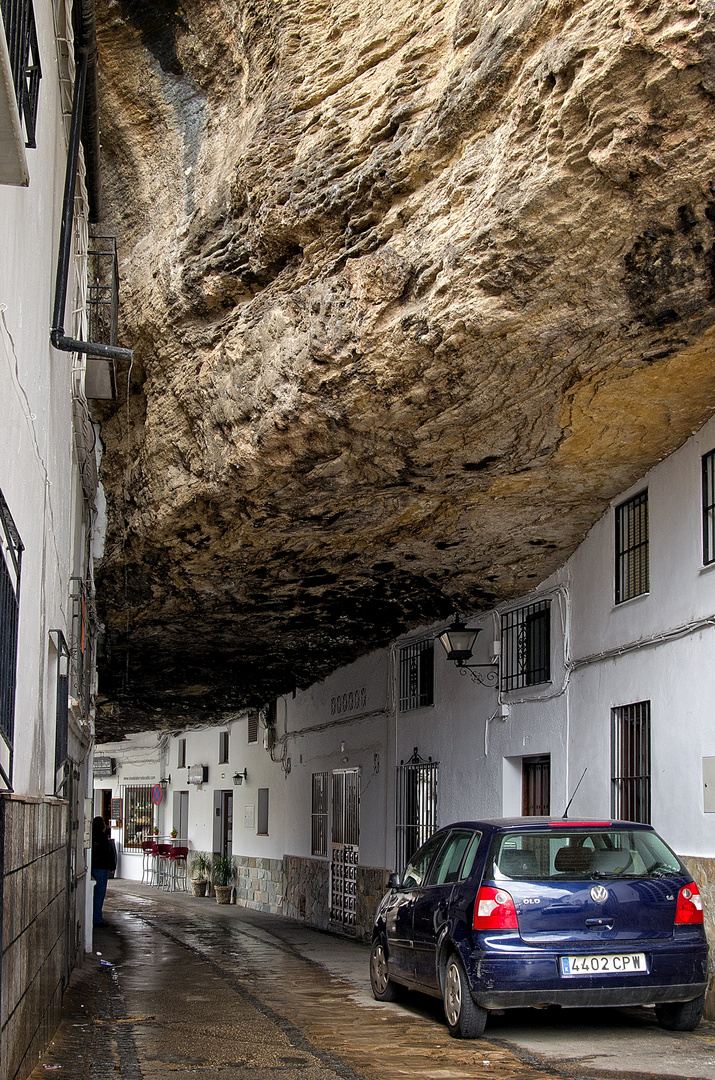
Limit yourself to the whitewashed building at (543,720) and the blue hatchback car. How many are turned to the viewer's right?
0

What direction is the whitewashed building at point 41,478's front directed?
to the viewer's right

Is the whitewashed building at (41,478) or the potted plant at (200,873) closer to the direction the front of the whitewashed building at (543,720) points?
the whitewashed building

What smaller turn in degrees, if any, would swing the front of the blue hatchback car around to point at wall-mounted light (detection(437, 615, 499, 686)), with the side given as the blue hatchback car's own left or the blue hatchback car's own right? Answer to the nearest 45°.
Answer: approximately 45° to the blue hatchback car's own right

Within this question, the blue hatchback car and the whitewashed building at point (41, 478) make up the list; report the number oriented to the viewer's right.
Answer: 1

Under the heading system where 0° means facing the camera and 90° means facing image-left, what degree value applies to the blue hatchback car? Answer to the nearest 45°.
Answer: approximately 135°

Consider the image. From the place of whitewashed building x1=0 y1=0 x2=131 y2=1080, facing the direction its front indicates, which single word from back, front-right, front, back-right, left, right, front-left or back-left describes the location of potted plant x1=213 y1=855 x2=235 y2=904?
left

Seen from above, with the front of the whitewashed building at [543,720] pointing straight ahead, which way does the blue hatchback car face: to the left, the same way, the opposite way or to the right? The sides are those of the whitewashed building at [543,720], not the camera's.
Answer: to the right

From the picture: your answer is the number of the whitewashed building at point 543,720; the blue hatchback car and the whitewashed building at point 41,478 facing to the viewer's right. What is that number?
1

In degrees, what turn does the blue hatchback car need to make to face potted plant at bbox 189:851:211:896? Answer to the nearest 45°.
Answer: approximately 45° to its right

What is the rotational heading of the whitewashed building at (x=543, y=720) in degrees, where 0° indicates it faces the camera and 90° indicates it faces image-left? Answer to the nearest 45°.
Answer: approximately 45°

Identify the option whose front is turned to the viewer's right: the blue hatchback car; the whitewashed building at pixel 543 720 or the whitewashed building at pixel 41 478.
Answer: the whitewashed building at pixel 41 478

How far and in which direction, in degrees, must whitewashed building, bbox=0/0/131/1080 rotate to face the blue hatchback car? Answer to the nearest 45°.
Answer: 0° — it already faces it
